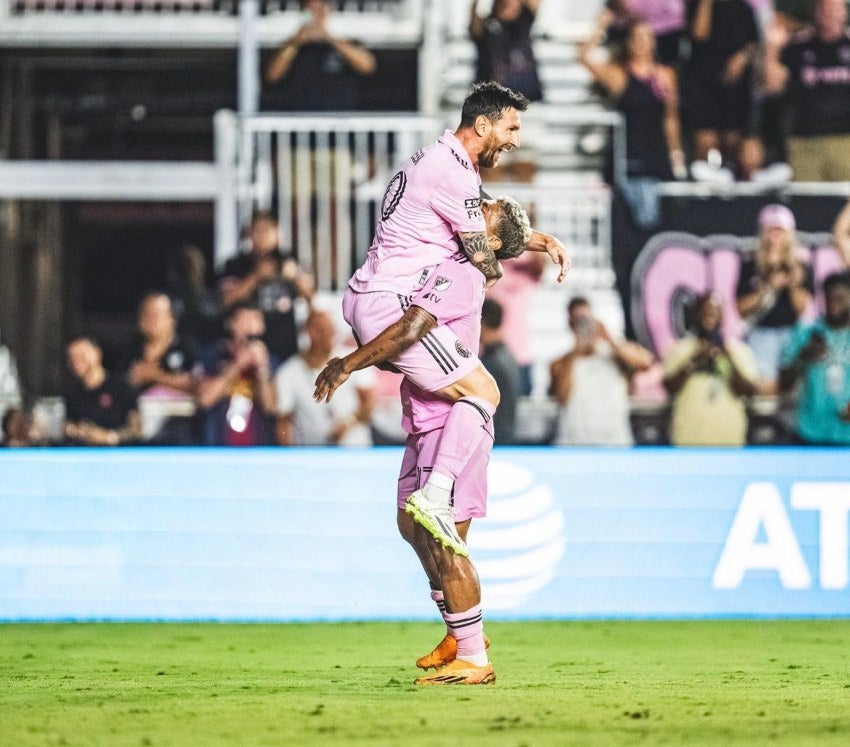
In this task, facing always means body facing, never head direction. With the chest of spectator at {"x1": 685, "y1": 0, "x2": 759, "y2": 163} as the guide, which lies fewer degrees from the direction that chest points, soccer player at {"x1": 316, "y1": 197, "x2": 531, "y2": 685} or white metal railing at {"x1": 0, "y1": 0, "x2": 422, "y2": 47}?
the soccer player

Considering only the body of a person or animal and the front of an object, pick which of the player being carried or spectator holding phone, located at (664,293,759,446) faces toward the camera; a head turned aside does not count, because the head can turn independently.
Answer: the spectator holding phone

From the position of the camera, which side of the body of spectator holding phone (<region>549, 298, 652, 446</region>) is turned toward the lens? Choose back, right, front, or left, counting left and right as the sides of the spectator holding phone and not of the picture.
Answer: front

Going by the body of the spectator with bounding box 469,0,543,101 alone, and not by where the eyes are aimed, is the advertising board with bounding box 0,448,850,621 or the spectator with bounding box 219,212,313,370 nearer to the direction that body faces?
the advertising board

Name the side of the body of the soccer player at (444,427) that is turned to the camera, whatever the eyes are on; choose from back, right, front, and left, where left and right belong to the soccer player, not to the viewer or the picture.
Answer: left

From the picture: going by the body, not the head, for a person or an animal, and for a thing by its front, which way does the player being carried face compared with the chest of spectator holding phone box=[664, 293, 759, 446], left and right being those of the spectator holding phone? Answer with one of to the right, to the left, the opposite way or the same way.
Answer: to the left

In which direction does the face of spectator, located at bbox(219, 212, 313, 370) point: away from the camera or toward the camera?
toward the camera

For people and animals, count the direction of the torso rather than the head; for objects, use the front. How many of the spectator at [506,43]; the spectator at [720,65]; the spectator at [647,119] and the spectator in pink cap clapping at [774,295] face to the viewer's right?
0

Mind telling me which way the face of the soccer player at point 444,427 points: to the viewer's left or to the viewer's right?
to the viewer's left

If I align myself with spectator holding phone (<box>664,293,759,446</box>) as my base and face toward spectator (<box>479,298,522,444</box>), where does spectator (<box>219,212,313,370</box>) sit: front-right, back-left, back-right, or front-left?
front-right

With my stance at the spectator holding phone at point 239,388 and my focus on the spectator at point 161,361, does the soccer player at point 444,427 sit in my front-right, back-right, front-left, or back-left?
back-left

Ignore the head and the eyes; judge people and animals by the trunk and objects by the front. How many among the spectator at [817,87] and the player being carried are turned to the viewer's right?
1

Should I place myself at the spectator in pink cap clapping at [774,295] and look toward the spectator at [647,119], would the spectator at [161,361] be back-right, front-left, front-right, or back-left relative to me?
front-left

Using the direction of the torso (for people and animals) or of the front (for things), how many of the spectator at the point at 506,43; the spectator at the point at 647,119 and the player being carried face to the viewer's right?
1

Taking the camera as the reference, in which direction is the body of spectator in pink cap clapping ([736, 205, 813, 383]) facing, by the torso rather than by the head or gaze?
toward the camera

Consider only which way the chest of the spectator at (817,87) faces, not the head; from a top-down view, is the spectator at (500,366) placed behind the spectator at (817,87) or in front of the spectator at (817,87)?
in front

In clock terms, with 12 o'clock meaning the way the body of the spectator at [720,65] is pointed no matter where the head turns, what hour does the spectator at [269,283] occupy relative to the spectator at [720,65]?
the spectator at [269,283] is roughly at 2 o'clock from the spectator at [720,65].

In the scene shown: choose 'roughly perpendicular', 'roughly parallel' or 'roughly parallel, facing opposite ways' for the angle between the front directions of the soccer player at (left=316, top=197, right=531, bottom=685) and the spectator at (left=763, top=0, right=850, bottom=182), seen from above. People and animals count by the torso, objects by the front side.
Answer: roughly perpendicular

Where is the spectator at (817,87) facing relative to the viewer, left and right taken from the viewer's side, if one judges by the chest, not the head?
facing the viewer

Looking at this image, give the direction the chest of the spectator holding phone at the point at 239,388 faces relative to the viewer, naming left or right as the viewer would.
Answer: facing the viewer and to the right of the viewer
